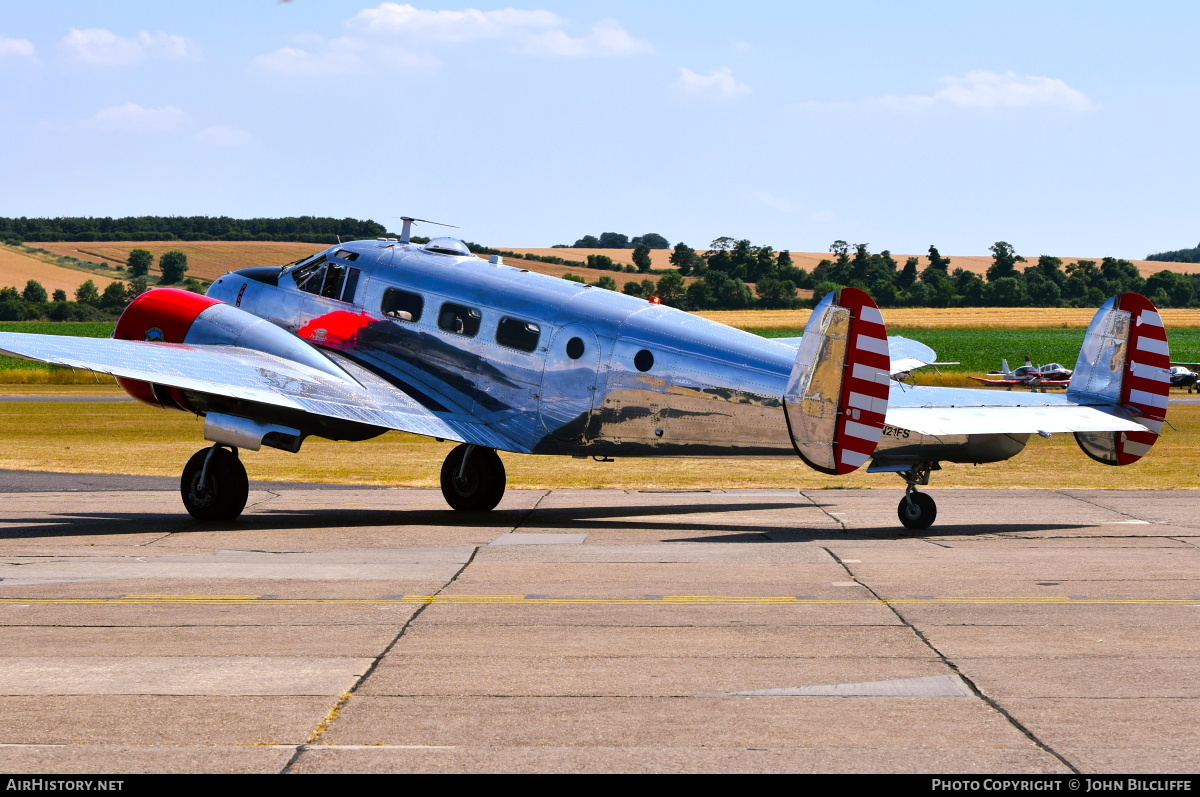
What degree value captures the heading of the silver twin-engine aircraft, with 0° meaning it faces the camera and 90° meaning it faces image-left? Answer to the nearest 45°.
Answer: approximately 135°
